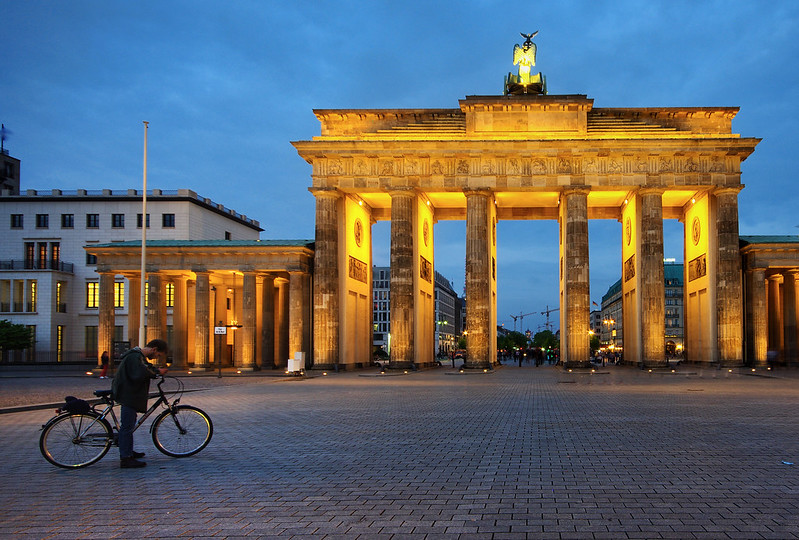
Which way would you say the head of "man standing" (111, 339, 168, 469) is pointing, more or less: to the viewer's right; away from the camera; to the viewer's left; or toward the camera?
to the viewer's right

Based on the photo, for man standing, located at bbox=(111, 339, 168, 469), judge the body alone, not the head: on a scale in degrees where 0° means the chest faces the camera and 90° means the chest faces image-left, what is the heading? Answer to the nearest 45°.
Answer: approximately 270°

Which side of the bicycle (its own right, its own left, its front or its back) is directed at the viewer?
right
